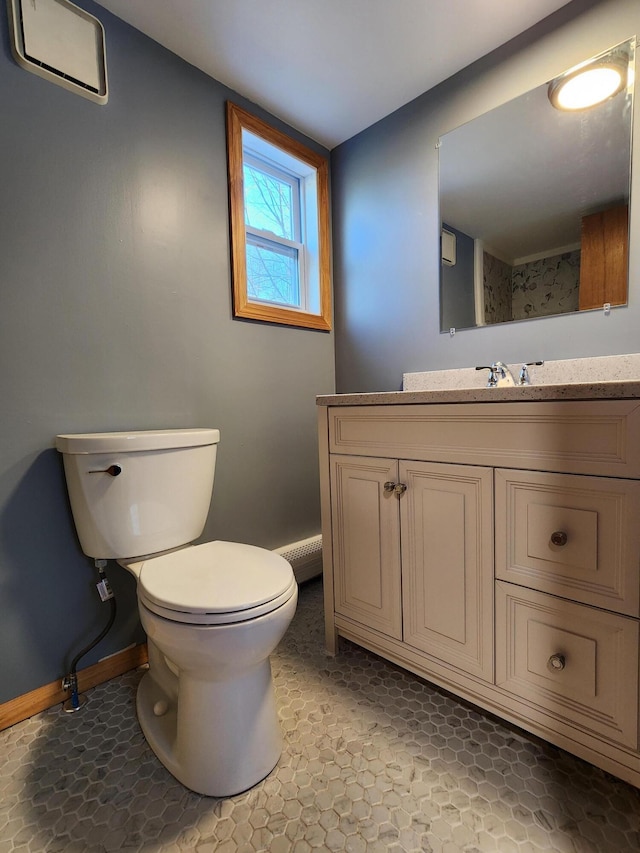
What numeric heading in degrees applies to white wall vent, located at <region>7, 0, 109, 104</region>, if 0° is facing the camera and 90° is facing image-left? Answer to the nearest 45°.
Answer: approximately 315°

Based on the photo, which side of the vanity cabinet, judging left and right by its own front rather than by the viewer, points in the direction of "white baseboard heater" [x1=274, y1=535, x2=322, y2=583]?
right

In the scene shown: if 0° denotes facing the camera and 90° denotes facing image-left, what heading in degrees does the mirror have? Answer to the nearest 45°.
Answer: approximately 45°

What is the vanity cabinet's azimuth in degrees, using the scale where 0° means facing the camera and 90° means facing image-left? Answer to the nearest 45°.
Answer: approximately 45°
